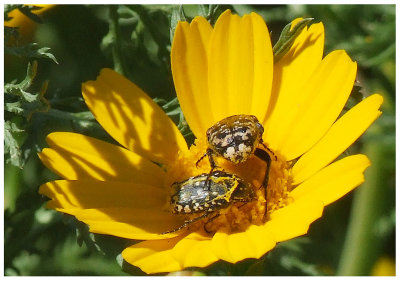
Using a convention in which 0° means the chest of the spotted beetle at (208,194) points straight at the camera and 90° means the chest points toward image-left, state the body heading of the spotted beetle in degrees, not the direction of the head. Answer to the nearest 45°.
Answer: approximately 270°

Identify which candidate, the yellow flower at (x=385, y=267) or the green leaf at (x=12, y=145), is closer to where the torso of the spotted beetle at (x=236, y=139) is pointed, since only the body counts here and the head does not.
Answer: the yellow flower

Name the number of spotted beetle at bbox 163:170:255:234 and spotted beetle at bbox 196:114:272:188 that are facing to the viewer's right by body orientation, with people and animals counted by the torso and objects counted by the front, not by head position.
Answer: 1

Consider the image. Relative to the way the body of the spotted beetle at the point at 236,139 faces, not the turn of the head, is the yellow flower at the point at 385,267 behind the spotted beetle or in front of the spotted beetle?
in front

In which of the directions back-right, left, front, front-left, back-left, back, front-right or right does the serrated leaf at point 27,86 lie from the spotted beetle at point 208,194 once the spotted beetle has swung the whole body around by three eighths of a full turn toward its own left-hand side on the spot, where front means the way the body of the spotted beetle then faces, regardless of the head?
front-left
